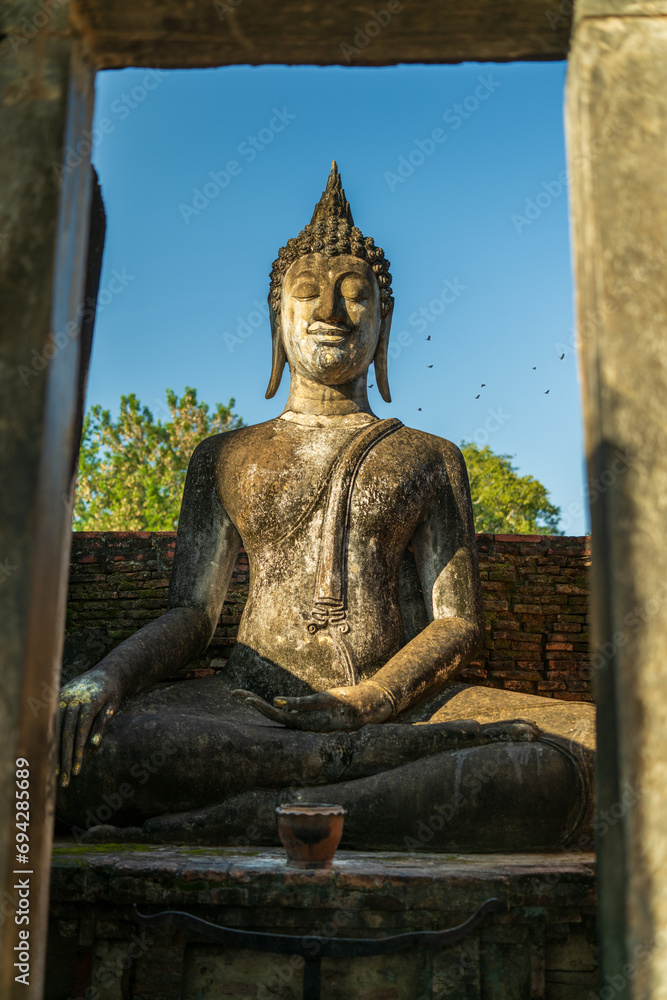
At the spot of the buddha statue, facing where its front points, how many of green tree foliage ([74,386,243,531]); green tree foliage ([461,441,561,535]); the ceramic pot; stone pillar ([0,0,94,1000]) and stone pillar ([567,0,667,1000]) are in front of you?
3

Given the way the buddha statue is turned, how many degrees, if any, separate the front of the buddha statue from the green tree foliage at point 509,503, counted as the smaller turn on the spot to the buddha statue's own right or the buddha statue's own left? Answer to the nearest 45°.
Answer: approximately 180°

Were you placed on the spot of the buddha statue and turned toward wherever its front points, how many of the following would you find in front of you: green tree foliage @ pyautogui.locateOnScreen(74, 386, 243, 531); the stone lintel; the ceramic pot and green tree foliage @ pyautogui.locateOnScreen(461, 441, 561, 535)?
2

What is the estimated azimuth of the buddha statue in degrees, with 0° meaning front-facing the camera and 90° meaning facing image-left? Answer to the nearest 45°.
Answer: approximately 0°

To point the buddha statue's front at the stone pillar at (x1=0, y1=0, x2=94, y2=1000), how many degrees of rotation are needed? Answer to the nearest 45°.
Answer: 0° — it already faces it

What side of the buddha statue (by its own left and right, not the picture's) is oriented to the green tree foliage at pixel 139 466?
back

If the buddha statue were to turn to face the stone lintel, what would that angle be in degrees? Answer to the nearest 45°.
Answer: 0° — it already faces it

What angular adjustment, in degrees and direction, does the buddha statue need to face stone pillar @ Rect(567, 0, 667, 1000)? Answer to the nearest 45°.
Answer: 0° — it already faces it

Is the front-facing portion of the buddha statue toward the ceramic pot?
yes

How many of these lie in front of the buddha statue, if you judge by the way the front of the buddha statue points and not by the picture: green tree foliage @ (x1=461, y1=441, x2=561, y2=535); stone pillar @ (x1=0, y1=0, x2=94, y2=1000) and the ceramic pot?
2
